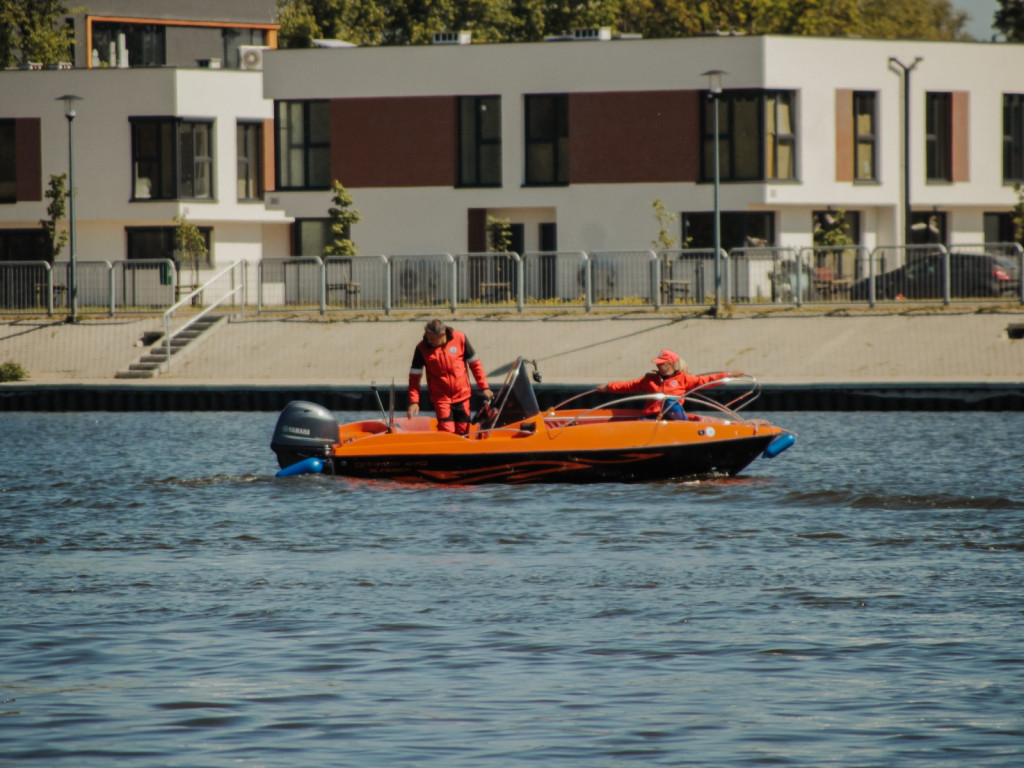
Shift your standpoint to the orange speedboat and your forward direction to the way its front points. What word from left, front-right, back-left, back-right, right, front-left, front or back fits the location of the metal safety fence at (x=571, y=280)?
left

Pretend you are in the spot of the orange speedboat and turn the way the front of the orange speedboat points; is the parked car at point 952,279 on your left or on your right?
on your left

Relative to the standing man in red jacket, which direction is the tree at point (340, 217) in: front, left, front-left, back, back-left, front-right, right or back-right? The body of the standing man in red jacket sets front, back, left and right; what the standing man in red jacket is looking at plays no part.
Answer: back

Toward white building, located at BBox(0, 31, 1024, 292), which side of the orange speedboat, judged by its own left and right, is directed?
left

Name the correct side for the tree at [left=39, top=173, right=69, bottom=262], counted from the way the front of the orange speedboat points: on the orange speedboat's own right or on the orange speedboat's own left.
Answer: on the orange speedboat's own left

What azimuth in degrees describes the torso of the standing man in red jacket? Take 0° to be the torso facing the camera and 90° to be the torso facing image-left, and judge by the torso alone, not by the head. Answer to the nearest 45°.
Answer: approximately 0°

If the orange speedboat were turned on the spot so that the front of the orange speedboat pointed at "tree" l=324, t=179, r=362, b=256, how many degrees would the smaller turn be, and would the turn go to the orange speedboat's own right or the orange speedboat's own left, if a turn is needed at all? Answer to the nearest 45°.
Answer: approximately 90° to the orange speedboat's own left

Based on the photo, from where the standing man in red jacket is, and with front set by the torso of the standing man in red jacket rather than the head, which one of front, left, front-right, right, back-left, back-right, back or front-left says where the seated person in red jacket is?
left

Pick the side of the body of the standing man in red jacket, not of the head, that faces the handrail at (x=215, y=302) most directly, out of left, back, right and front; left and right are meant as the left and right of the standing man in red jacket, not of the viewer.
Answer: back

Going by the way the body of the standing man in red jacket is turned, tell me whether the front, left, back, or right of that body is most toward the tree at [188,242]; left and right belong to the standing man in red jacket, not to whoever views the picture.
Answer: back

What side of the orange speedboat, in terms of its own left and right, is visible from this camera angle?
right

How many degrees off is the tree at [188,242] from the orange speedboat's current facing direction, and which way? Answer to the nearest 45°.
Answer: approximately 90° to its left
